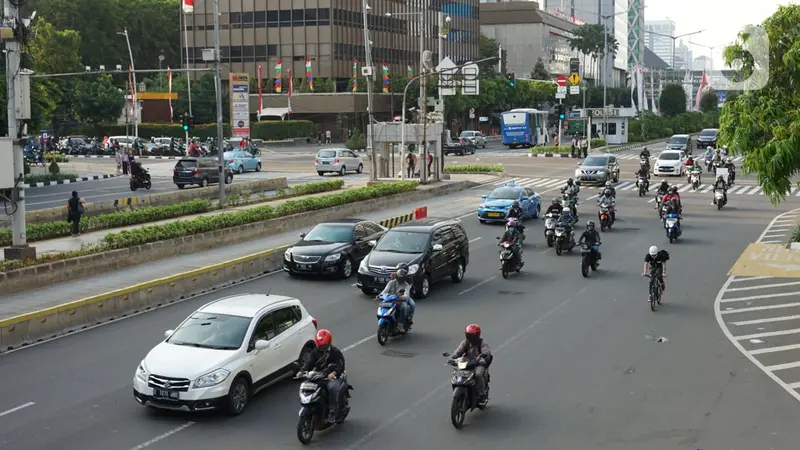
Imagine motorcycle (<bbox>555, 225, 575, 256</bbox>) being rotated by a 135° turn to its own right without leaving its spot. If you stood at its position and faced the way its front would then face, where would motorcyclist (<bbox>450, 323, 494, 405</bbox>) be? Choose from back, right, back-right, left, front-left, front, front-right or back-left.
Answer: back

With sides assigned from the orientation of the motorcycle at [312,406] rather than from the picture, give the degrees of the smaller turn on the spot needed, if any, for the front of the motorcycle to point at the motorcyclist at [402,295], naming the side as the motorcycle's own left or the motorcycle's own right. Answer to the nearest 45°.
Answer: approximately 135° to the motorcycle's own right

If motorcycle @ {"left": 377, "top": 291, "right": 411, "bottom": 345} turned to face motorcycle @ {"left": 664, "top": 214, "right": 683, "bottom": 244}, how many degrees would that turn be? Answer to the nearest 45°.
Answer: approximately 180°

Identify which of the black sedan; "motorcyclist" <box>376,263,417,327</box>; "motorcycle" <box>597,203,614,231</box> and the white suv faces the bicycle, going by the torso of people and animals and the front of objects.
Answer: the motorcycle

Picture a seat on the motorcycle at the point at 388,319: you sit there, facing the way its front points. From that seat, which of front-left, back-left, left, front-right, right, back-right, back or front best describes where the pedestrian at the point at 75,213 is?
right

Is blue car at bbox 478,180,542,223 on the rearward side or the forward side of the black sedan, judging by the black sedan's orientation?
on the rearward side

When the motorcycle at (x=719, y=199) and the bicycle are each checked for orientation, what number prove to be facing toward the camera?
2

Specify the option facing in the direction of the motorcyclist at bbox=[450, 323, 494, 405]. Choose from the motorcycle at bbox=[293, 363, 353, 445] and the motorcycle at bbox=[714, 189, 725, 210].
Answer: the motorcycle at bbox=[714, 189, 725, 210]

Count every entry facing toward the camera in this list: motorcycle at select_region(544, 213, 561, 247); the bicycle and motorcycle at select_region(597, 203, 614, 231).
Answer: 3
